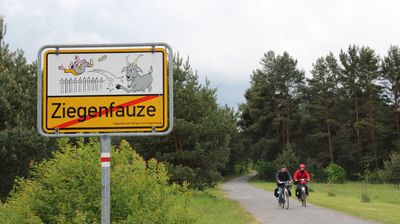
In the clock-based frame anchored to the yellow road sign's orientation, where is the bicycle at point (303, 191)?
The bicycle is roughly at 7 o'clock from the yellow road sign.

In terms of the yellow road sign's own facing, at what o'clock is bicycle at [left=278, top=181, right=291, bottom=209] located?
The bicycle is roughly at 7 o'clock from the yellow road sign.

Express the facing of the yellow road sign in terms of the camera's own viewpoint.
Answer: facing the viewer

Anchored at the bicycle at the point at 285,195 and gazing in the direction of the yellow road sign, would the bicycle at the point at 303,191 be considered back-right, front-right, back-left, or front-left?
back-left
